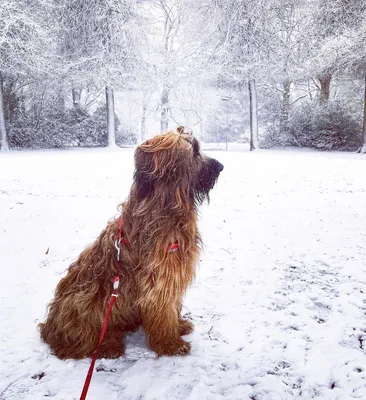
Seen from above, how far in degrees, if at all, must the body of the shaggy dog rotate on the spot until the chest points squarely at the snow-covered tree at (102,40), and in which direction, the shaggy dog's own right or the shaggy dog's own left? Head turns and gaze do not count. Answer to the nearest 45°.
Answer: approximately 90° to the shaggy dog's own left

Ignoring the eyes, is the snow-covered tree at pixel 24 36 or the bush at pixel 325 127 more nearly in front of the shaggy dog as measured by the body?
the bush

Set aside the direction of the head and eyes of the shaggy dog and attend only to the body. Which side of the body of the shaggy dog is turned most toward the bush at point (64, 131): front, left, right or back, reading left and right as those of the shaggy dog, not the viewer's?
left

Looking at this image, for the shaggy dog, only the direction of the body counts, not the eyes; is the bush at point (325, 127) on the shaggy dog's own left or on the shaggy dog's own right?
on the shaggy dog's own left

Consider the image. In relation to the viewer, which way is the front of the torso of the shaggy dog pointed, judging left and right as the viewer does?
facing to the right of the viewer

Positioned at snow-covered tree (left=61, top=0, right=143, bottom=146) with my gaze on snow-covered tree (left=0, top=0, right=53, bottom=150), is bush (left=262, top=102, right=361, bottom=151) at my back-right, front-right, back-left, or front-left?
back-left
